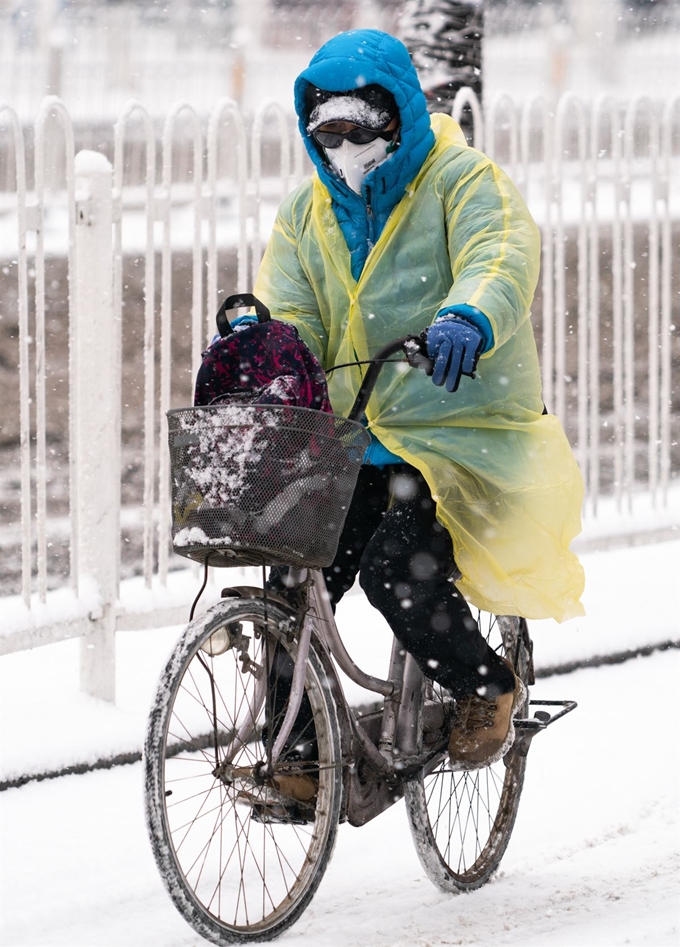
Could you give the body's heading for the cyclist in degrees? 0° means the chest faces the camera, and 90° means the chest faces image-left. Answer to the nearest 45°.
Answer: approximately 45°

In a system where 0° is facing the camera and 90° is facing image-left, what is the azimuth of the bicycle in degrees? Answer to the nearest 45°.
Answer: approximately 45°

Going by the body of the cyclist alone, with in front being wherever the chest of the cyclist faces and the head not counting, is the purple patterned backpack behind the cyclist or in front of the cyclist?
in front

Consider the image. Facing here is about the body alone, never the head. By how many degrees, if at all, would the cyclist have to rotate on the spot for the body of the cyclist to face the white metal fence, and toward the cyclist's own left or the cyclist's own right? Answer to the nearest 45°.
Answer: approximately 90° to the cyclist's own right
